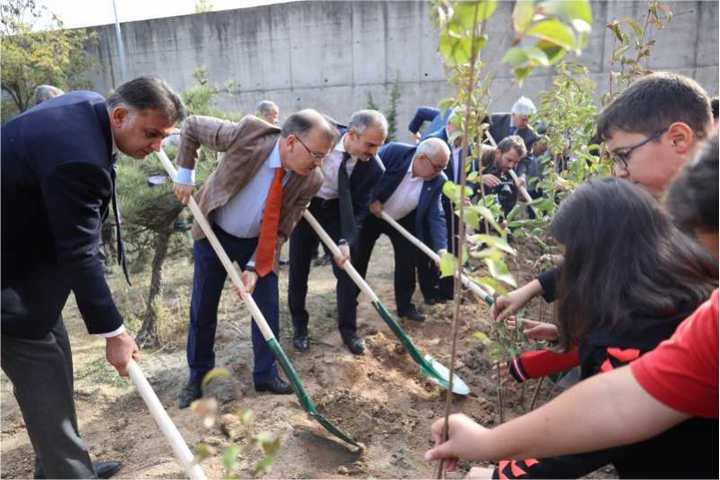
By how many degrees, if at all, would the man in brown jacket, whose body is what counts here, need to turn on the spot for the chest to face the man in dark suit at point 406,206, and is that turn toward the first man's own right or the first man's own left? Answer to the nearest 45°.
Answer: approximately 90° to the first man's own left

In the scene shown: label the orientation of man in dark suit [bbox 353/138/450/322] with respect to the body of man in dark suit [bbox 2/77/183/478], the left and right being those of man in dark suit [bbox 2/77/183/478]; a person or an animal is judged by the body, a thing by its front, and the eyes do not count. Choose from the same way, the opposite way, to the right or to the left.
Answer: to the right

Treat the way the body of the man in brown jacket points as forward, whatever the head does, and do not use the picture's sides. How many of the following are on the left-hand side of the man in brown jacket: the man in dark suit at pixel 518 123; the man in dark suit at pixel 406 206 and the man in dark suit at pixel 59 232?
2

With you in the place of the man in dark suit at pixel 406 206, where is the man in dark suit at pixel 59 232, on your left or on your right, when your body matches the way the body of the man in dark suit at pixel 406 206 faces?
on your right

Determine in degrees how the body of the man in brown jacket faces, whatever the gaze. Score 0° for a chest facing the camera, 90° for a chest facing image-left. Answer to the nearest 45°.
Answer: approximately 315°

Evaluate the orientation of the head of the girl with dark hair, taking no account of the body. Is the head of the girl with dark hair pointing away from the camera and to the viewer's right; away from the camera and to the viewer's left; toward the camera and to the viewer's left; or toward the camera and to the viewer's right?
away from the camera and to the viewer's left

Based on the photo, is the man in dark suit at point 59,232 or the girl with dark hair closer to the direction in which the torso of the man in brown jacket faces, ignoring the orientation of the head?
the girl with dark hair

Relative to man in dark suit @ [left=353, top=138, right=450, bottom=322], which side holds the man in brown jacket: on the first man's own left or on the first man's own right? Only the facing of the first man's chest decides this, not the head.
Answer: on the first man's own right

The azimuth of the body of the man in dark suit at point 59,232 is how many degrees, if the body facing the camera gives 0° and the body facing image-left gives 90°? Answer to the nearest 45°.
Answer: approximately 270°

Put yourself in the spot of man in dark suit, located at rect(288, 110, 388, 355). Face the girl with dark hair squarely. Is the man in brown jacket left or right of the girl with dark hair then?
right
